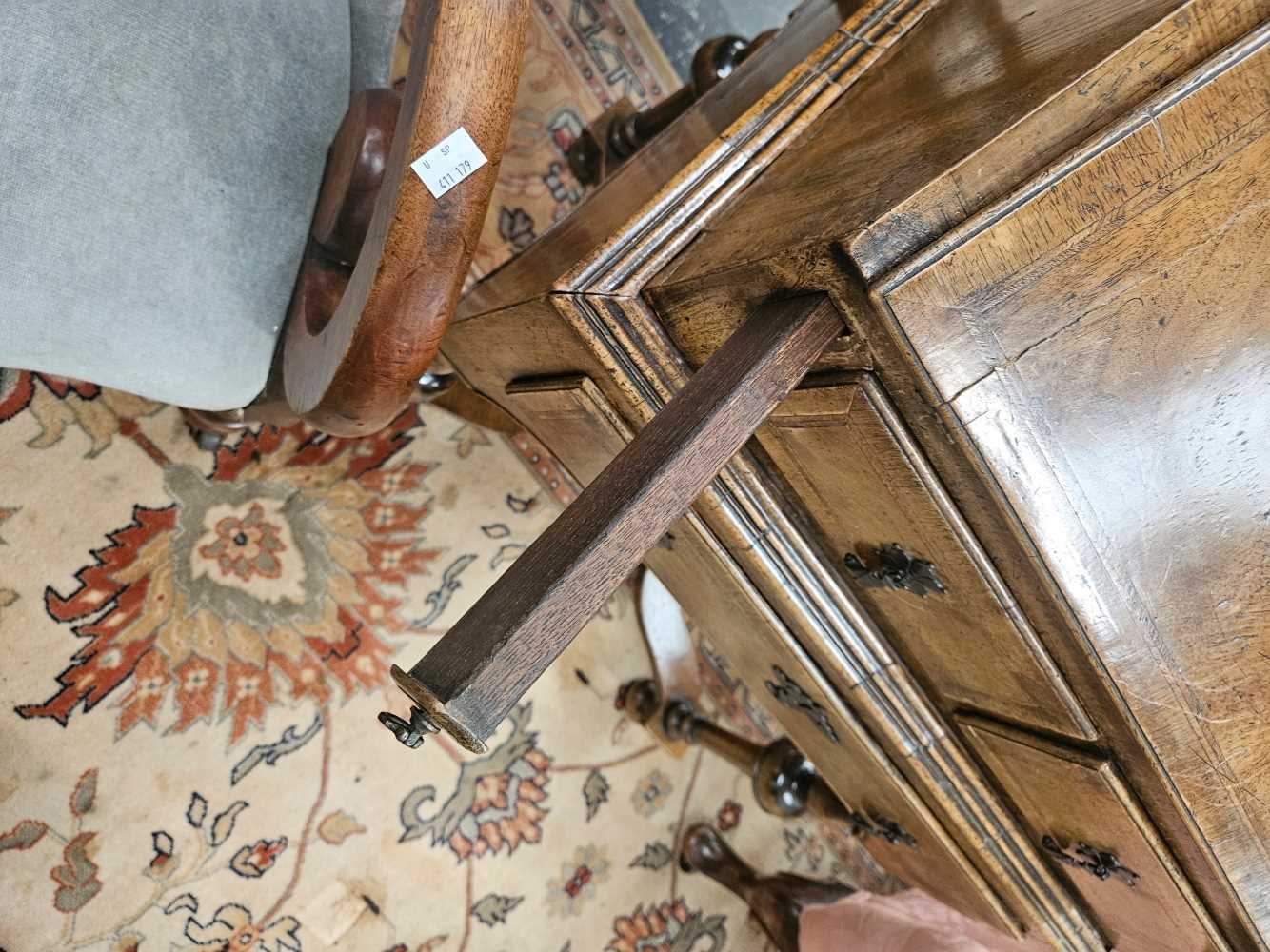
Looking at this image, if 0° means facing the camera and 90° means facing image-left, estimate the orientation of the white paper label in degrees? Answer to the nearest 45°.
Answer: approximately 0°

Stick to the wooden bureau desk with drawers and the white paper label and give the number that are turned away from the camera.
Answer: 0

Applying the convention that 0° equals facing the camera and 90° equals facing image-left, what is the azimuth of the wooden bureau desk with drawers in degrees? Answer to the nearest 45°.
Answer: approximately 45°
